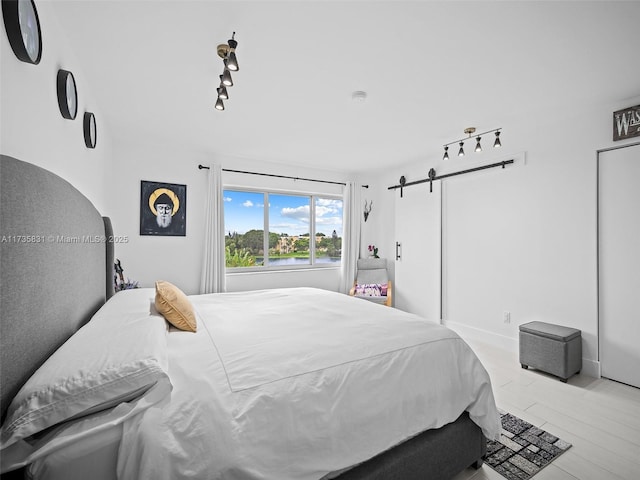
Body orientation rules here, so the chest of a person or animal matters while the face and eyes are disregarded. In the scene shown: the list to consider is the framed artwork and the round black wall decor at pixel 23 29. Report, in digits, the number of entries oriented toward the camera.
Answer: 1

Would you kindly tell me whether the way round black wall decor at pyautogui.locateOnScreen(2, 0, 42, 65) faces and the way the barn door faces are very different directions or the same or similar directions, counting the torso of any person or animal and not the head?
very different directions

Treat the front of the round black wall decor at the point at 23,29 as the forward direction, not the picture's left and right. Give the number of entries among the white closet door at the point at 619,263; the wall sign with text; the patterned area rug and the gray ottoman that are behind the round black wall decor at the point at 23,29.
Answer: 0

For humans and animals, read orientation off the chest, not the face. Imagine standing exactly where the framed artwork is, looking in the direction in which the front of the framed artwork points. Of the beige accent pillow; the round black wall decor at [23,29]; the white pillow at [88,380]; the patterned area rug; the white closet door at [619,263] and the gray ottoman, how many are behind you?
0

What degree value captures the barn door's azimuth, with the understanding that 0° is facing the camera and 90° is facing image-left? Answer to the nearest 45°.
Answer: approximately 45°

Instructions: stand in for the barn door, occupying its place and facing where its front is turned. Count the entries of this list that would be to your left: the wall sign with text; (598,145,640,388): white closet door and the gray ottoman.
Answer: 3

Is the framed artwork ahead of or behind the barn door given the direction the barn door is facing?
ahead

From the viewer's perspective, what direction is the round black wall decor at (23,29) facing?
to the viewer's right

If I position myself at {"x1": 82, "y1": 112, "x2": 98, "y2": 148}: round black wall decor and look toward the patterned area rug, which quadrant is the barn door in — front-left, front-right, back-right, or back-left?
front-left

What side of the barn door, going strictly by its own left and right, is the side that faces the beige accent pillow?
front

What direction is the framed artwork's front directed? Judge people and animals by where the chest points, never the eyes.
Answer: toward the camera

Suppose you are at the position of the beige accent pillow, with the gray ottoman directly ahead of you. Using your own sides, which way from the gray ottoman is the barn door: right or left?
left

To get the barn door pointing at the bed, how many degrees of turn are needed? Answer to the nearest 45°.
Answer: approximately 45° to its left

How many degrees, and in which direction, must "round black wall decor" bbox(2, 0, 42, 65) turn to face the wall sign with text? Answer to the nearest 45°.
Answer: approximately 45° to its right

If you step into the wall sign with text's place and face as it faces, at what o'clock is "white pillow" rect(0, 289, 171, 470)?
The white pillow is roughly at 11 o'clock from the wall sign with text.

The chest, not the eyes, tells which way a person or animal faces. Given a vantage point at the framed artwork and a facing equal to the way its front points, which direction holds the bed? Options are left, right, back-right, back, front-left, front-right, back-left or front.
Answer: front

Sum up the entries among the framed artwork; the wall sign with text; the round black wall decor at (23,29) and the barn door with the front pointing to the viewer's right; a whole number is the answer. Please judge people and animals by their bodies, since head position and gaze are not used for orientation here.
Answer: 1

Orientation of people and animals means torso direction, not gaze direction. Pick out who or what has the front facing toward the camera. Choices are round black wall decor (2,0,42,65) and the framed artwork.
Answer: the framed artwork

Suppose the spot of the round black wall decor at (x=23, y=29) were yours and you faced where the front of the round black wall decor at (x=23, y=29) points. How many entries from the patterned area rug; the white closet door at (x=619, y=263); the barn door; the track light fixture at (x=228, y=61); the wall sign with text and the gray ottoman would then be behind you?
0

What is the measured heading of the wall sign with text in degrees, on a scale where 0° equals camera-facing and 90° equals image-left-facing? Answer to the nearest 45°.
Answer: approximately 45°

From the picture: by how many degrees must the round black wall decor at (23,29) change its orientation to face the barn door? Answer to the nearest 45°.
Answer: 0° — it already faces it

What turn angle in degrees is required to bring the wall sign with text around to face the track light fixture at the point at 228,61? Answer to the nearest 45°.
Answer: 0° — it already faces it

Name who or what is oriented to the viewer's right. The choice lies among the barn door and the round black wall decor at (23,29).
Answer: the round black wall decor

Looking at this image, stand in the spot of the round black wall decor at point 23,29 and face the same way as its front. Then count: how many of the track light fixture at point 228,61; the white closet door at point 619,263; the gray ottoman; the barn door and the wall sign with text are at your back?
0
